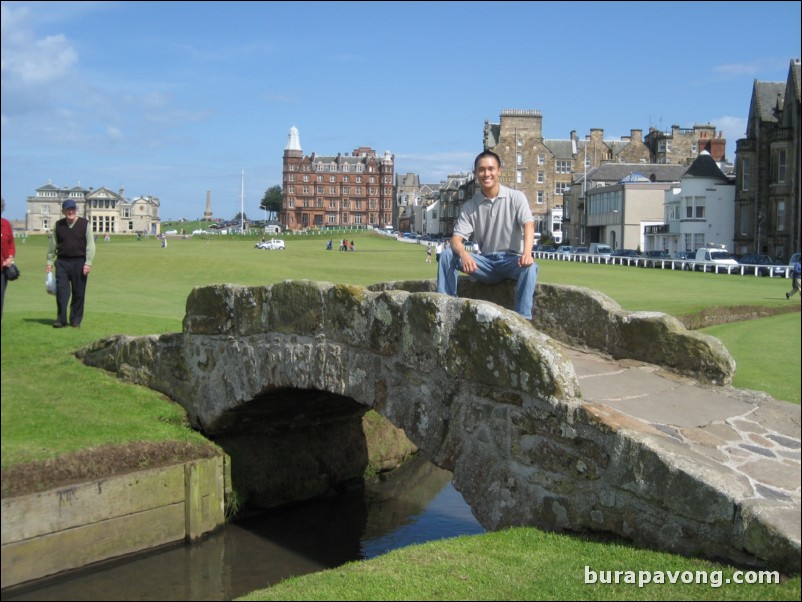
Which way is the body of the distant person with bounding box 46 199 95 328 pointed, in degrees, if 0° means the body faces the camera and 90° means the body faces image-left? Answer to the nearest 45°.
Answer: approximately 0°

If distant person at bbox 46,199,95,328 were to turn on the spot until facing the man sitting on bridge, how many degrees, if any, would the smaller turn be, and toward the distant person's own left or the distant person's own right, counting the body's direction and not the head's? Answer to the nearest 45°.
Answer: approximately 45° to the distant person's own left

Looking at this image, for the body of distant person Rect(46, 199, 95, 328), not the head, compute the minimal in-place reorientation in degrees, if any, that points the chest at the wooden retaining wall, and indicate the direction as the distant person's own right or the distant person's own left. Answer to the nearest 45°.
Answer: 0° — they already face it

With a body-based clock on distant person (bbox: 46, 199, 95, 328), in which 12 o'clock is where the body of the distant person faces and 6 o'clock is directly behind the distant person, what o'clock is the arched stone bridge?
The arched stone bridge is roughly at 11 o'clock from the distant person.
